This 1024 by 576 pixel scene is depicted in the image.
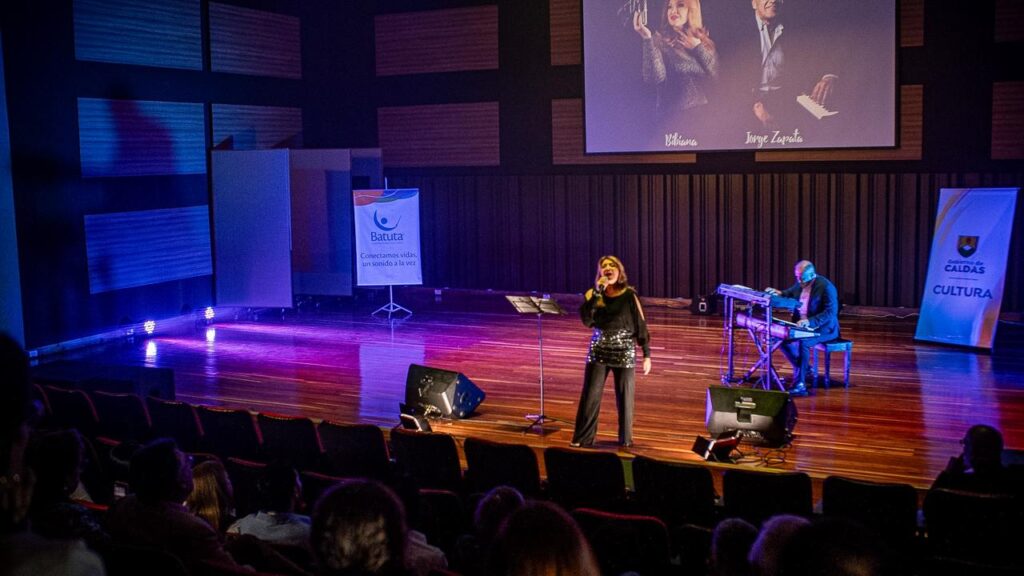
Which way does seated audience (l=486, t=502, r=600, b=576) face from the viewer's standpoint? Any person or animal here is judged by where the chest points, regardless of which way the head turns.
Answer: away from the camera

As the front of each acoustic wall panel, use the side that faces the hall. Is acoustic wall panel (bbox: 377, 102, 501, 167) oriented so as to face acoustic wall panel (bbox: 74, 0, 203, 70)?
no

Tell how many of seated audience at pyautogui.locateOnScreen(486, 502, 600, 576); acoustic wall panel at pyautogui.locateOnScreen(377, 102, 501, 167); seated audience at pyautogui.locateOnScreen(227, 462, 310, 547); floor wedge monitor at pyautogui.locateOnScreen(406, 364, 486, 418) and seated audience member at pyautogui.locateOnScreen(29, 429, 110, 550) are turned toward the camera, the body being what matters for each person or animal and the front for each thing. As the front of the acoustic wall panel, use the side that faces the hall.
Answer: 1

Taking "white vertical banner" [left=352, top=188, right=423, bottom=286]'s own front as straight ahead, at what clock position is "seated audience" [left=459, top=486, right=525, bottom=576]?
The seated audience is roughly at 12 o'clock from the white vertical banner.

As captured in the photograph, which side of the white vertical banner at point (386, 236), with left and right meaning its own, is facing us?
front

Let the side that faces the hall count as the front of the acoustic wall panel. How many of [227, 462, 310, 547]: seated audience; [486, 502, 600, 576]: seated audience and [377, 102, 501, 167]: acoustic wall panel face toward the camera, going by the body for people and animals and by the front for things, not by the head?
1

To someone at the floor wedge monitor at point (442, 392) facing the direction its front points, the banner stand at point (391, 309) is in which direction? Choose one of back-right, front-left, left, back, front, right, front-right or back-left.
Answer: front-left

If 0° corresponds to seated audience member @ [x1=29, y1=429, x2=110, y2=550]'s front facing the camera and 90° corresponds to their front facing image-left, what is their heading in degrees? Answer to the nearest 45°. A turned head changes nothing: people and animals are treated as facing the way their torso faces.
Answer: approximately 225°

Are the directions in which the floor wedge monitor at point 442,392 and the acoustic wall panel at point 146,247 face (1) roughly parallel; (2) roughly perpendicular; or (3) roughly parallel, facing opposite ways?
roughly perpendicular

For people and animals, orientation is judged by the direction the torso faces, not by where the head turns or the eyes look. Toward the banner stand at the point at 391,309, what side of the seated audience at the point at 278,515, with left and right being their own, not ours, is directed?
front

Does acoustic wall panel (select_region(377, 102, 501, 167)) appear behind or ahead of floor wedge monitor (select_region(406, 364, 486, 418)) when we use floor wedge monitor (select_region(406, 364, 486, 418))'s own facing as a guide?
ahead

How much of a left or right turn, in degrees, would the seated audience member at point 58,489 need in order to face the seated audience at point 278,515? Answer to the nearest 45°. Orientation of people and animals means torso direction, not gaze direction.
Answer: approximately 45° to their right

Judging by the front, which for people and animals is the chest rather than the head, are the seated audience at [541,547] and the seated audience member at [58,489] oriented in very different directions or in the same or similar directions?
same or similar directions

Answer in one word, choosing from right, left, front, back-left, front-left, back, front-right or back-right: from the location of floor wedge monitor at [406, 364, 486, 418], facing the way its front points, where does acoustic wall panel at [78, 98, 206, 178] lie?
left

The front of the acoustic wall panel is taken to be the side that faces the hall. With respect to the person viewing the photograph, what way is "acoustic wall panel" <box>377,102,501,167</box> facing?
facing the viewer

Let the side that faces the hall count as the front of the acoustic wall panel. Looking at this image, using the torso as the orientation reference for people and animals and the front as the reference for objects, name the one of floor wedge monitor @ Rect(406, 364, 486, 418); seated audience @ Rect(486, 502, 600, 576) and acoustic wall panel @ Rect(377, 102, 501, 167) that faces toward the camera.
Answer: the acoustic wall panel

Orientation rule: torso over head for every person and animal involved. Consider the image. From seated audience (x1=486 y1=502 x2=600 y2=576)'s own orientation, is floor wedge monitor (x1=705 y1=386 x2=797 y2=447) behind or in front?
in front

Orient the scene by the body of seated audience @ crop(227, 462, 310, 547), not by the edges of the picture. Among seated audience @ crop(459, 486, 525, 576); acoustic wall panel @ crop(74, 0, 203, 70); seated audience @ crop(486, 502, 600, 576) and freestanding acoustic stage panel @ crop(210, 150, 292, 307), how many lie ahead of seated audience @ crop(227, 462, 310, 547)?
2

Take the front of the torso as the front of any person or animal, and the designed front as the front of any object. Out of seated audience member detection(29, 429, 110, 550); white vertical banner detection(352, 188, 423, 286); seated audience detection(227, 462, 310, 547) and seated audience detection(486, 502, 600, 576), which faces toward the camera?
the white vertical banner

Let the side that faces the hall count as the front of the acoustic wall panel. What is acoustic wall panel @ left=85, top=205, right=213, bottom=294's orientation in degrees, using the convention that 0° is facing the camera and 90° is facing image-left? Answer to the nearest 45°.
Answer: approximately 315°
